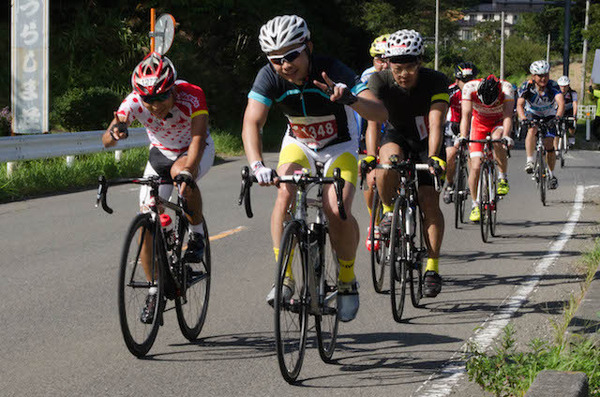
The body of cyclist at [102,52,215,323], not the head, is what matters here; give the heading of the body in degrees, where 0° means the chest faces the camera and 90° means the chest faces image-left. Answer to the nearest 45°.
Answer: approximately 45°

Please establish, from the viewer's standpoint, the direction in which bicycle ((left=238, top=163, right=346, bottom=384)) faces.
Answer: facing the viewer

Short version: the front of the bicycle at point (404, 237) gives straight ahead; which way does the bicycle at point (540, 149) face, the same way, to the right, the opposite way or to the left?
the same way

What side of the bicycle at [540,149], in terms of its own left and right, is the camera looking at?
front

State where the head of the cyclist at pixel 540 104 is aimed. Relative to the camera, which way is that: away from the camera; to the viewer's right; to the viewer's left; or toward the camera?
toward the camera

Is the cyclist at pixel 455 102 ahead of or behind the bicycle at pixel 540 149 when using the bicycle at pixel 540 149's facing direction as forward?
ahead

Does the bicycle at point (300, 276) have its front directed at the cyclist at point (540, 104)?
no

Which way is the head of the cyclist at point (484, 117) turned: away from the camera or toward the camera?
toward the camera

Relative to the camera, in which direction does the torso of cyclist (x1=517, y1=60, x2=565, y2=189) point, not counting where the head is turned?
toward the camera

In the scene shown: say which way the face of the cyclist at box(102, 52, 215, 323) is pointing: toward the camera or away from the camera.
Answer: toward the camera

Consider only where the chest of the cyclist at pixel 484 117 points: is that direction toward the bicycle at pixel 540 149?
no

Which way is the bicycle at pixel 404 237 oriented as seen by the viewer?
toward the camera

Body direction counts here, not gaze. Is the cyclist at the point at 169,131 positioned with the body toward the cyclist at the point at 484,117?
no
